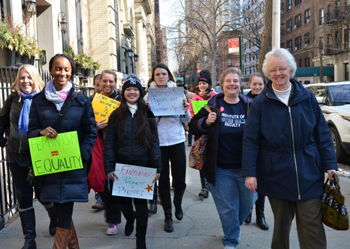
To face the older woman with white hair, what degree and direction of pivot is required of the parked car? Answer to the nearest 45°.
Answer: approximately 45° to its right

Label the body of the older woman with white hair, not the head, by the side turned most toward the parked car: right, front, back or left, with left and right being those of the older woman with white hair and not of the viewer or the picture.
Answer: back

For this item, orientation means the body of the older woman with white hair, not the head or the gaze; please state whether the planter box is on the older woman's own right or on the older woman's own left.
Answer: on the older woman's own right

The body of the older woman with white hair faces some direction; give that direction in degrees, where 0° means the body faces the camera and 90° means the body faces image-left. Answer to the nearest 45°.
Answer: approximately 0°

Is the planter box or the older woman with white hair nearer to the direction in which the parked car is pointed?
the older woman with white hair

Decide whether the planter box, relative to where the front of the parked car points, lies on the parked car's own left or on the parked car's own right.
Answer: on the parked car's own right

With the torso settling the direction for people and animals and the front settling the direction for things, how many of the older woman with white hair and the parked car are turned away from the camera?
0

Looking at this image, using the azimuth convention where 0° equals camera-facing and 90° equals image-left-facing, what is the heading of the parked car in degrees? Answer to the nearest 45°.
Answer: approximately 315°
